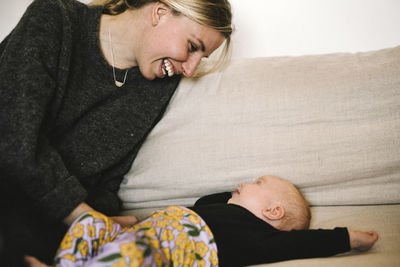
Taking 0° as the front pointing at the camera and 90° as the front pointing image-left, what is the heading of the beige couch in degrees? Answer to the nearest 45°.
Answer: approximately 0°
